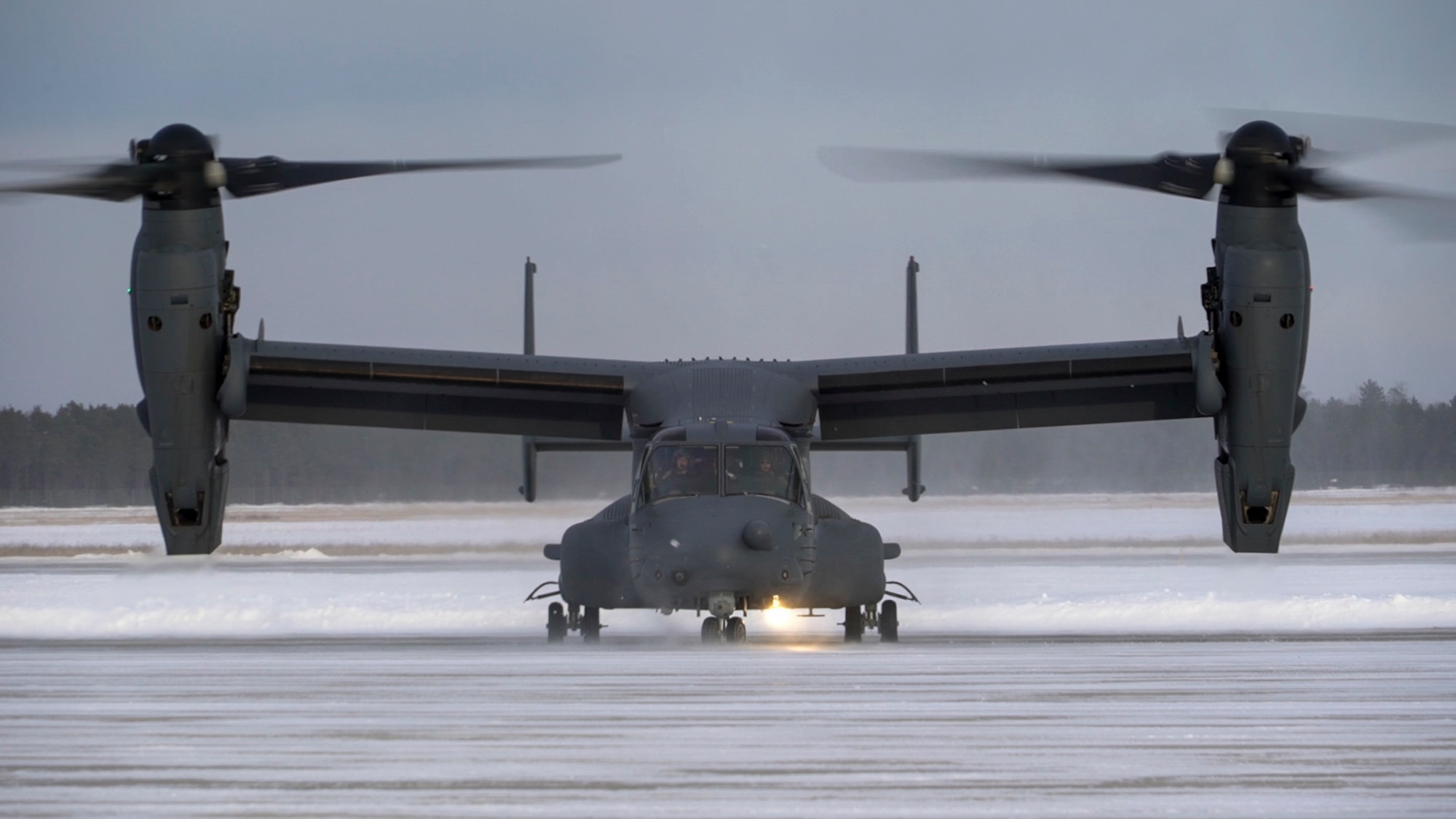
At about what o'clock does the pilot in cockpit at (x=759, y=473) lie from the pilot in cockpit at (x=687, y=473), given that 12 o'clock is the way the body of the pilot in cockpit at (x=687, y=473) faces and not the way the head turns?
the pilot in cockpit at (x=759, y=473) is roughly at 9 o'clock from the pilot in cockpit at (x=687, y=473).

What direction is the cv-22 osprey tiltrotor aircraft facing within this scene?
toward the camera

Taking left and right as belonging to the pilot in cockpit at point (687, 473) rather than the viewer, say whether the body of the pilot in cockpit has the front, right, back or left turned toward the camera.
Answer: front

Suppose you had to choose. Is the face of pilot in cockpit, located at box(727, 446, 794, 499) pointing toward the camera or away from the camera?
toward the camera

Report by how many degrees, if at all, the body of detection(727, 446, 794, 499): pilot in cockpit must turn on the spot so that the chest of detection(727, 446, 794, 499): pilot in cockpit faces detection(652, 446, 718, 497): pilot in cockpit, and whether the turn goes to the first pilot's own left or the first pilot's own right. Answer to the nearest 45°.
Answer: approximately 90° to the first pilot's own right

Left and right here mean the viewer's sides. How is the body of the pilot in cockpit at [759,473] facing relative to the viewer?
facing the viewer

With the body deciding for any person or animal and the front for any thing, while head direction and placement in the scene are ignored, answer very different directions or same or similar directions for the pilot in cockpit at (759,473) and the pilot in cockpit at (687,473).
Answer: same or similar directions

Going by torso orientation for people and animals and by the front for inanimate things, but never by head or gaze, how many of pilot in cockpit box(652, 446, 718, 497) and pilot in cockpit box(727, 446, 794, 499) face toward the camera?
2

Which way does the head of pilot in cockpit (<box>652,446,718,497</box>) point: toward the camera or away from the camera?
toward the camera
